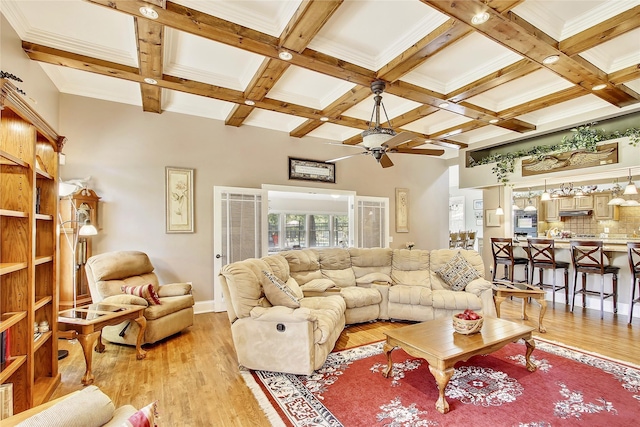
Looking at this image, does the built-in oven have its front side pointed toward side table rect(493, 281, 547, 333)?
yes

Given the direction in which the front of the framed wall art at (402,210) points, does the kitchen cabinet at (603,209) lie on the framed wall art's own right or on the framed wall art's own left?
on the framed wall art's own left

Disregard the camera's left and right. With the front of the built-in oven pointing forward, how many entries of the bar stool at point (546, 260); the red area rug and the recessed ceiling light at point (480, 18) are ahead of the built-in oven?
3

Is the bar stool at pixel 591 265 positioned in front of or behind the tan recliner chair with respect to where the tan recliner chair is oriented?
in front

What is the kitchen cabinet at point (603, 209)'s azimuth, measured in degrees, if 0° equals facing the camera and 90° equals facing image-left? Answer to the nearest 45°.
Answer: approximately 0°

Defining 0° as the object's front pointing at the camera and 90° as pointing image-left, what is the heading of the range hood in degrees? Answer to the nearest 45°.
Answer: approximately 0°

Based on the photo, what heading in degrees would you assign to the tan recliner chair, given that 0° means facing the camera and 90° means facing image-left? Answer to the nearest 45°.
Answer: approximately 315°

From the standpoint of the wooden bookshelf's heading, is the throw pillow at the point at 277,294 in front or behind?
in front

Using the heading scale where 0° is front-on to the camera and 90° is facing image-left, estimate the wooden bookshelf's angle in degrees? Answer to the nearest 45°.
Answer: approximately 315°

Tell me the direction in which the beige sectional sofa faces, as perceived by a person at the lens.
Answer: facing the viewer and to the right of the viewer
